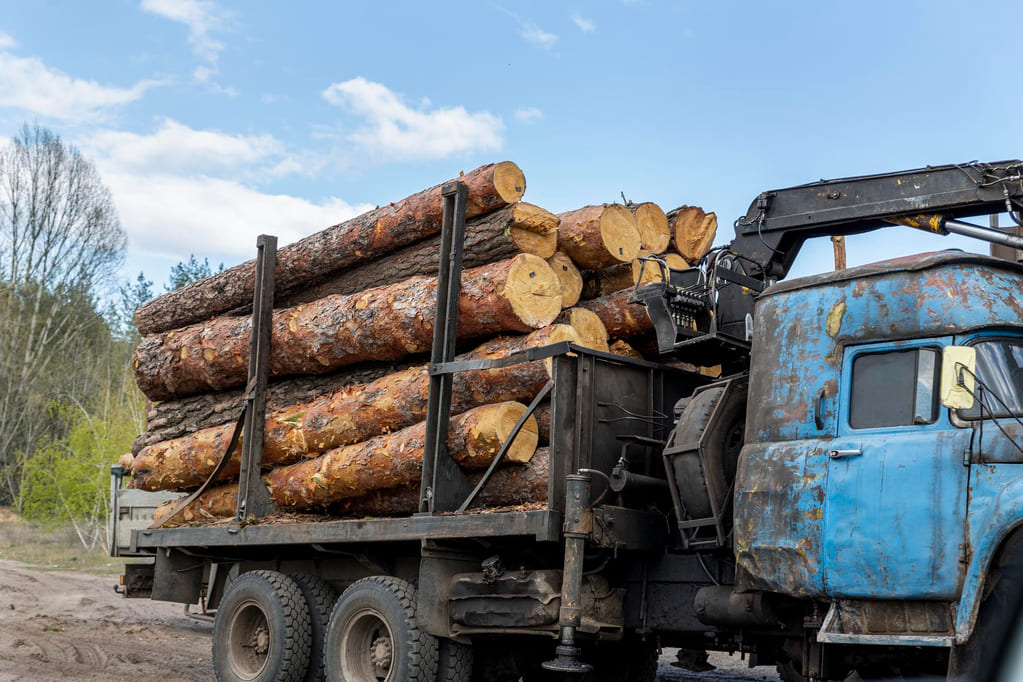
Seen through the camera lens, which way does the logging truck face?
facing the viewer and to the right of the viewer
